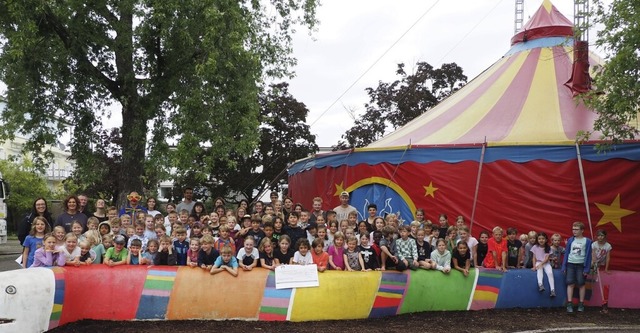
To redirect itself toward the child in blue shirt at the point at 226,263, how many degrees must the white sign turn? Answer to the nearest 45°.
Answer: approximately 90° to its right

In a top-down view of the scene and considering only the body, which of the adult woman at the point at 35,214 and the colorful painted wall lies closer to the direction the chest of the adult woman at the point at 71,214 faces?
the colorful painted wall

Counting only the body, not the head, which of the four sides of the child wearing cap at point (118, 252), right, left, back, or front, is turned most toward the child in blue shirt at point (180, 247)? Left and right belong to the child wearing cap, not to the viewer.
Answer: left

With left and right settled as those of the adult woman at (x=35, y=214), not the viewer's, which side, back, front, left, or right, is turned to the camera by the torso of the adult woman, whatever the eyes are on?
front

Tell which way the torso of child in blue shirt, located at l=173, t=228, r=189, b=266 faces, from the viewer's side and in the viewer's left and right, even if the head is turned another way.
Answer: facing the viewer

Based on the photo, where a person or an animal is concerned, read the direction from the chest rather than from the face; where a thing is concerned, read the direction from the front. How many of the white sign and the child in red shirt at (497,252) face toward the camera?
2

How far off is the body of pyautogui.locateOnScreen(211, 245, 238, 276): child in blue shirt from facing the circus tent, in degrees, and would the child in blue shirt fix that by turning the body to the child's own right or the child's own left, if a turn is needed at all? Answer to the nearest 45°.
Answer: approximately 135° to the child's own left

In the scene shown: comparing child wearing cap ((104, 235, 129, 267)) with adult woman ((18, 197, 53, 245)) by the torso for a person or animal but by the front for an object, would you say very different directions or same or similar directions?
same or similar directions

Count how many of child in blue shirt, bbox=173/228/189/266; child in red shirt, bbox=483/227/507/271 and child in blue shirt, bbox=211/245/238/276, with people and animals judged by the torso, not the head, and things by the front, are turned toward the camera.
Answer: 3

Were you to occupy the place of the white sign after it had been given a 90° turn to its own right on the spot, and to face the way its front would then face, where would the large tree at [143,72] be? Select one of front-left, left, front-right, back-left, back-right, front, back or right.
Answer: front-right

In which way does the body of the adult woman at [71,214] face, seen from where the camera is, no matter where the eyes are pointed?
toward the camera

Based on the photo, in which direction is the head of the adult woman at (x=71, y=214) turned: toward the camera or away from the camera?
toward the camera

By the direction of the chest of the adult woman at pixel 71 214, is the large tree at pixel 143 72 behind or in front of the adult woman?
behind

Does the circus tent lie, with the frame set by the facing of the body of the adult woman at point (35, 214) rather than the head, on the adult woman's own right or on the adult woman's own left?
on the adult woman's own left
